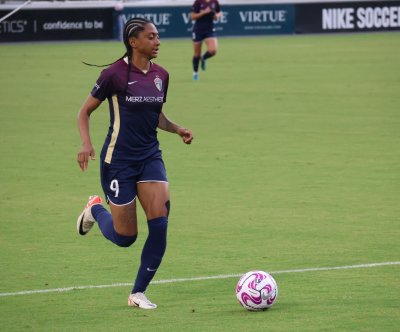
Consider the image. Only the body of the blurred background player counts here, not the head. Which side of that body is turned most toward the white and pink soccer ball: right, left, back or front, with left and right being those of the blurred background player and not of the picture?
front

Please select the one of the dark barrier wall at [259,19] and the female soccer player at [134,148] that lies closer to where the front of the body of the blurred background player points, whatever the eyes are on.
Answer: the female soccer player

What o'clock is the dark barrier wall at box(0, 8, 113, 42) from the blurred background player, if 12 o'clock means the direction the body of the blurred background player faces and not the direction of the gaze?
The dark barrier wall is roughly at 5 o'clock from the blurred background player.

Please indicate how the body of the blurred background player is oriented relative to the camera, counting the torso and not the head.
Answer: toward the camera

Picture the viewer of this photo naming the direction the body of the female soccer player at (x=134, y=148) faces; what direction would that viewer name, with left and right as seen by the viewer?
facing the viewer and to the right of the viewer

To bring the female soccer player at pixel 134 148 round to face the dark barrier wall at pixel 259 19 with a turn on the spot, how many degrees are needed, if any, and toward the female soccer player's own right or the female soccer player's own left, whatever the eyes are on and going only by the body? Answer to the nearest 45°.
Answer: approximately 135° to the female soccer player's own left

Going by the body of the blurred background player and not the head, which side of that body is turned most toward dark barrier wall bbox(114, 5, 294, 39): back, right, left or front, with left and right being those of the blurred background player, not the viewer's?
back

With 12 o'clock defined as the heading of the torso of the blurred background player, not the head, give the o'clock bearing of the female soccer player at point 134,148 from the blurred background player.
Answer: The female soccer player is roughly at 12 o'clock from the blurred background player.

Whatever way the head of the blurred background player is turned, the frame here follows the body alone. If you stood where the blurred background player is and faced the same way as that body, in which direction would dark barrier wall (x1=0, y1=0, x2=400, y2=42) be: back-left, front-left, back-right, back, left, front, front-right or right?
back

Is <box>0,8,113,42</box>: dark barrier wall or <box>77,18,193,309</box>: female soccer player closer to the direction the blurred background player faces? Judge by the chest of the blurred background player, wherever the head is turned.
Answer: the female soccer player

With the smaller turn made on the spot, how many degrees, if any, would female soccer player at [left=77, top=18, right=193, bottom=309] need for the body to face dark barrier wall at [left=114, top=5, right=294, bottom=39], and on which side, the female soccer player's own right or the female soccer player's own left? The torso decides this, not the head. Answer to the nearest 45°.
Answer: approximately 135° to the female soccer player's own left

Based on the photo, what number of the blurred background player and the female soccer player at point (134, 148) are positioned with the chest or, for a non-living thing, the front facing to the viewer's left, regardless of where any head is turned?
0
